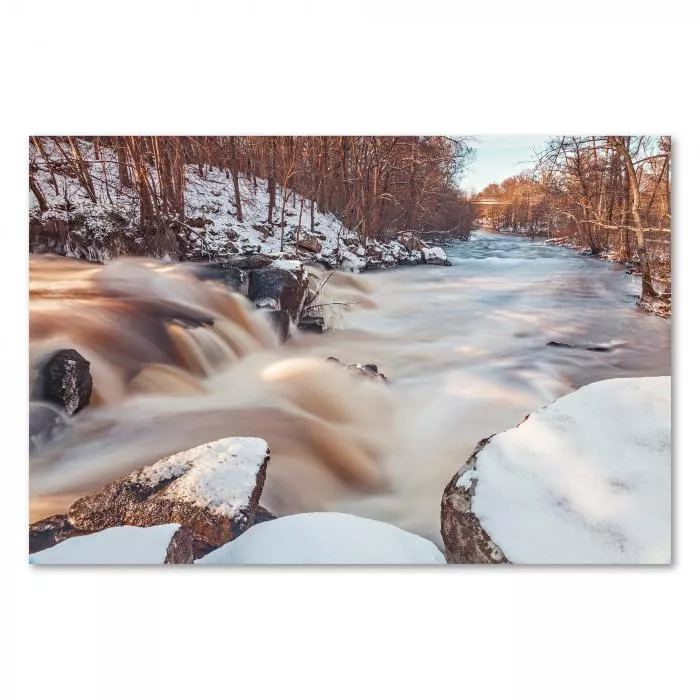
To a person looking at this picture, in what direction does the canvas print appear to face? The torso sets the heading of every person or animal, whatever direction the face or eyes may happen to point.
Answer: facing the viewer
